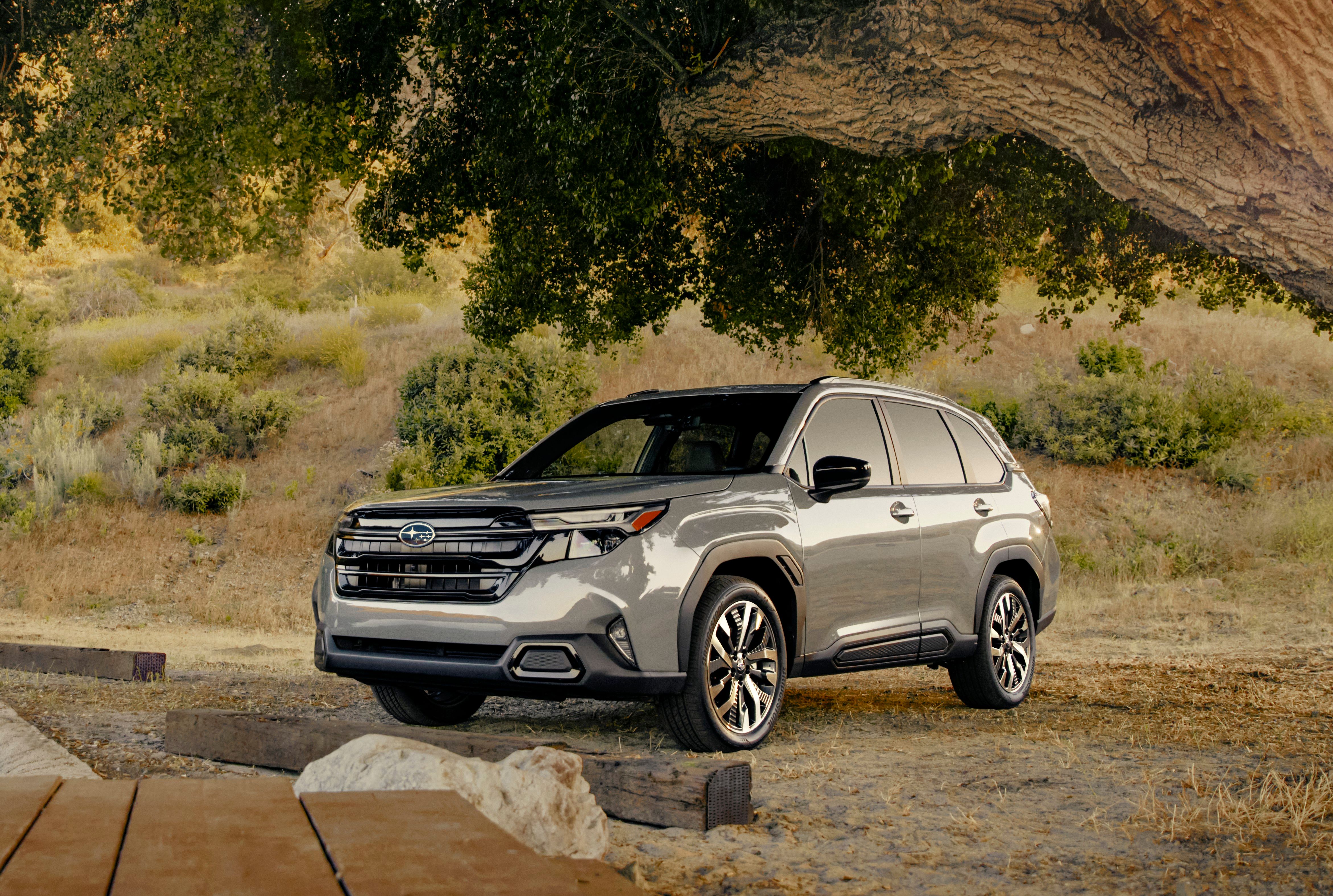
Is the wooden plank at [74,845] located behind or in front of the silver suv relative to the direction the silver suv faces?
in front

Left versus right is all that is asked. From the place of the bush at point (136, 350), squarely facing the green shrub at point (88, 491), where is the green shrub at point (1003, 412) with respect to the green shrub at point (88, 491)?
left

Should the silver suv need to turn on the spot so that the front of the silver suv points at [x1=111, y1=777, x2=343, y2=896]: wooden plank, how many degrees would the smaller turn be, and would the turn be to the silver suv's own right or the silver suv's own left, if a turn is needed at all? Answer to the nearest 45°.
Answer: approximately 45° to the silver suv's own left

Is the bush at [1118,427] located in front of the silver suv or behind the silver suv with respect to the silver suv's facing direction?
behind

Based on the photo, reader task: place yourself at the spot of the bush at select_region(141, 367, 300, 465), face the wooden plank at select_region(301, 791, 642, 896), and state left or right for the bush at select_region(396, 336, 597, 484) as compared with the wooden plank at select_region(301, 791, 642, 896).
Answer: left

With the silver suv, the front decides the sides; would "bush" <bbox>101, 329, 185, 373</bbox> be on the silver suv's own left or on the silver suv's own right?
on the silver suv's own right

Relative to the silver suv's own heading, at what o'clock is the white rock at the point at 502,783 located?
The white rock is roughly at 11 o'clock from the silver suv.

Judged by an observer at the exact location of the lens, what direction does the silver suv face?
facing the viewer and to the left of the viewer

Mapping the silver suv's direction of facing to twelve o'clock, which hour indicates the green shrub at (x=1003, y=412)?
The green shrub is roughly at 5 o'clock from the silver suv.

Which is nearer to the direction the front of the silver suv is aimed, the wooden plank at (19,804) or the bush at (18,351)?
the wooden plank

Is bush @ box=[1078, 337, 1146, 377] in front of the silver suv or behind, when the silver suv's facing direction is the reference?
behind

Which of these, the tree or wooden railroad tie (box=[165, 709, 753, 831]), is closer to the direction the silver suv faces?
the wooden railroad tie

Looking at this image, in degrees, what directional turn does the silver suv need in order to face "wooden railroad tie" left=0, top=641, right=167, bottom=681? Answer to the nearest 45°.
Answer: approximately 90° to its right
